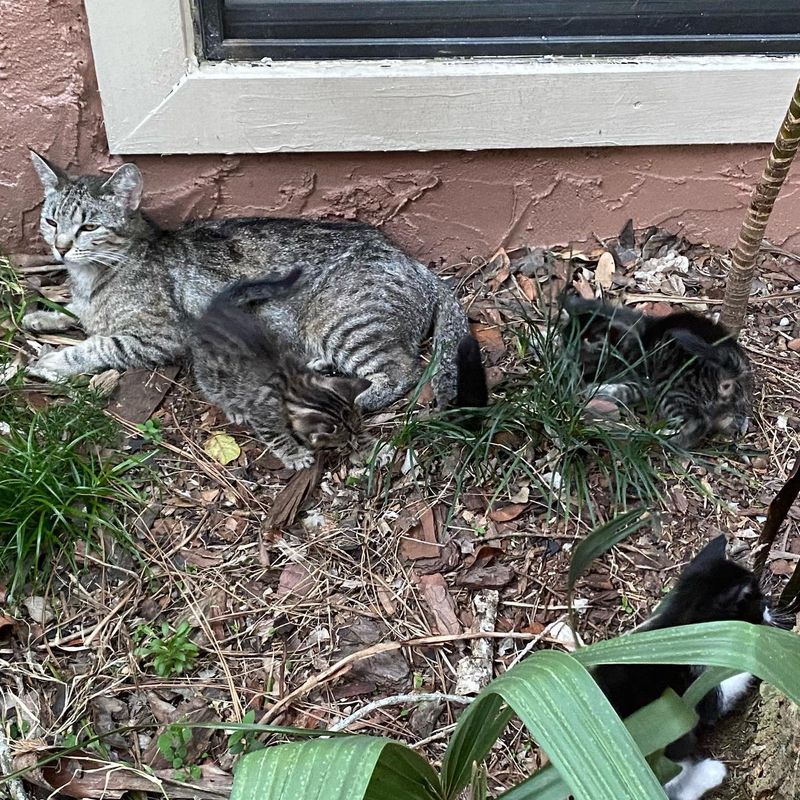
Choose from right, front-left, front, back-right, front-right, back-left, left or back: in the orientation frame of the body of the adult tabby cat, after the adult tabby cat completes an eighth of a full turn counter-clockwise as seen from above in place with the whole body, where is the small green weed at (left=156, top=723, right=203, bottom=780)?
front-left

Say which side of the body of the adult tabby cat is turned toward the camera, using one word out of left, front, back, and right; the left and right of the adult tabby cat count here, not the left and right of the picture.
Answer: left

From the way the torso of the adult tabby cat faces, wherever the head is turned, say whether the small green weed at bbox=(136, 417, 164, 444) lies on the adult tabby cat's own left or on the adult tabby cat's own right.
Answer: on the adult tabby cat's own left

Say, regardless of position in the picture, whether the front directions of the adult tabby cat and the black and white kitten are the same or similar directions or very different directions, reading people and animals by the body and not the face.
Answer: very different directions

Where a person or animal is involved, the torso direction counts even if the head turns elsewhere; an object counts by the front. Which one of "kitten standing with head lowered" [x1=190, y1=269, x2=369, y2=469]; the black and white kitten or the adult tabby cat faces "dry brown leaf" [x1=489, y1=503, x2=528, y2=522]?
the kitten standing with head lowered

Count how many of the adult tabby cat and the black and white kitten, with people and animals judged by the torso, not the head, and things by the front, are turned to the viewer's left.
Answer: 1

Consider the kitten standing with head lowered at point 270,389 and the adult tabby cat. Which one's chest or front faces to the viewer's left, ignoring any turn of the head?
the adult tabby cat

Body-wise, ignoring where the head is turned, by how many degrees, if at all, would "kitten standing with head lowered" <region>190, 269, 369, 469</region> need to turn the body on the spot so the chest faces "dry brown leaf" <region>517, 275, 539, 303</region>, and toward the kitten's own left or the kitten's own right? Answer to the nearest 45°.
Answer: approximately 90° to the kitten's own left
